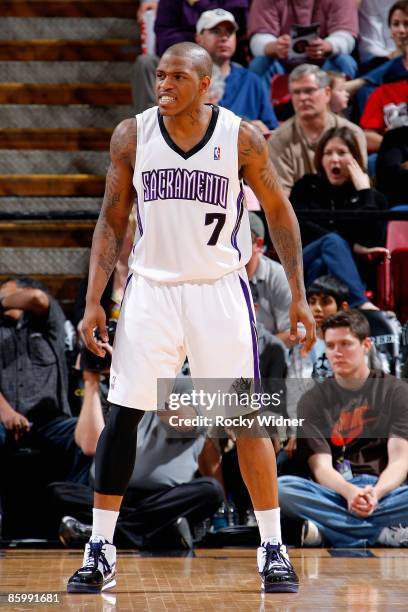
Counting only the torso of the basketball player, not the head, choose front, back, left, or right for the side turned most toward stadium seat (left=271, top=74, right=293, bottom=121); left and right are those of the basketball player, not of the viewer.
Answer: back

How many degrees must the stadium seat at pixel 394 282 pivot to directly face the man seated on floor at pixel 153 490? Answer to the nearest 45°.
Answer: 0° — it already faces them

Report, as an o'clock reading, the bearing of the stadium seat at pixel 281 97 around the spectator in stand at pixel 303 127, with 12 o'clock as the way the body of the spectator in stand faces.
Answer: The stadium seat is roughly at 4 o'clock from the spectator in stand.

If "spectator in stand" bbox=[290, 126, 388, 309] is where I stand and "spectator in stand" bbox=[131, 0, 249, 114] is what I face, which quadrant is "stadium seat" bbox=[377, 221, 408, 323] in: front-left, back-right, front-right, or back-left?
back-right
